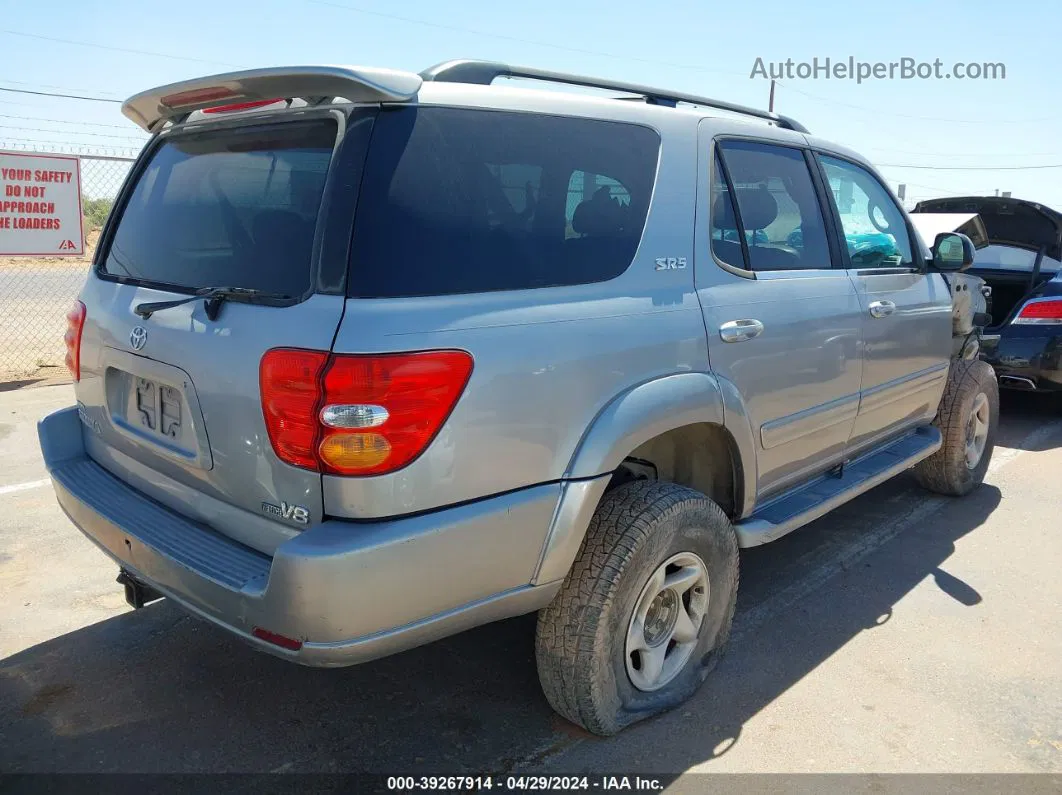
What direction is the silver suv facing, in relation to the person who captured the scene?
facing away from the viewer and to the right of the viewer

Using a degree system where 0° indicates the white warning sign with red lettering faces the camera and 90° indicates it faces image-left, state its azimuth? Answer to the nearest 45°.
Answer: approximately 0°

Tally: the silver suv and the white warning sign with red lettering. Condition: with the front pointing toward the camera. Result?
1

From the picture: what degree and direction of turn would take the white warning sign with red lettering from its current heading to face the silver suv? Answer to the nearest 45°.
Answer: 0° — it already faces it

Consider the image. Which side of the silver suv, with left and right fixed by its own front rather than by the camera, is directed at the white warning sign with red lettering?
left

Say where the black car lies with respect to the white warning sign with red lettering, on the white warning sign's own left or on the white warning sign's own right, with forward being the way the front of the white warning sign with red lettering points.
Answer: on the white warning sign's own left
